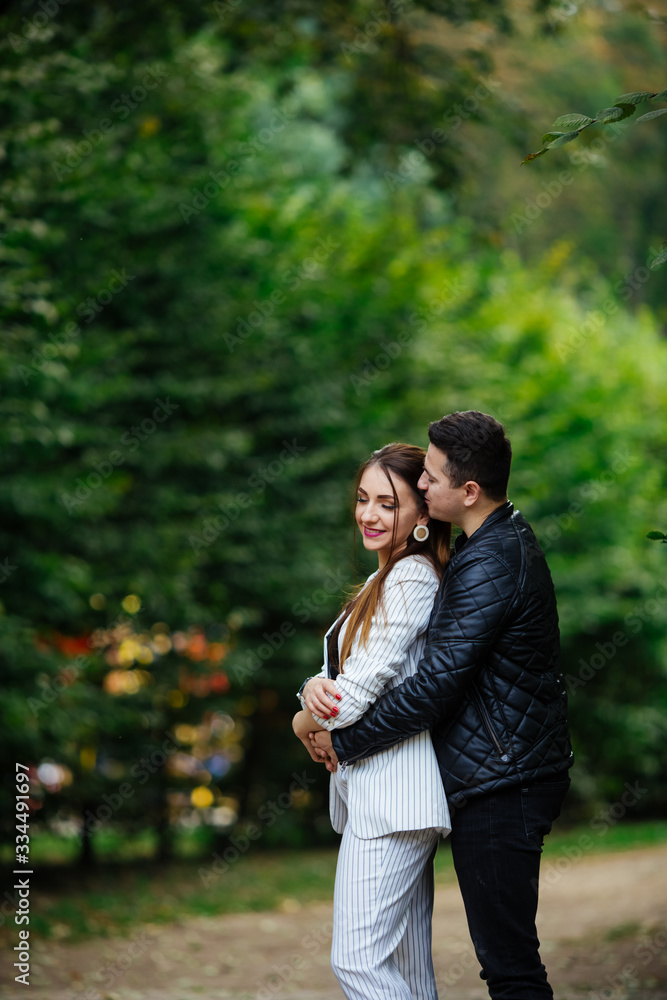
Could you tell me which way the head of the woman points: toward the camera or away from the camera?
toward the camera

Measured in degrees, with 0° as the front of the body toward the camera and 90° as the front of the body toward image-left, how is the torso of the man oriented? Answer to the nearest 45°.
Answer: approximately 90°

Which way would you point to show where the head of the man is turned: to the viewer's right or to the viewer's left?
to the viewer's left
